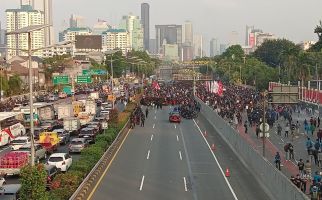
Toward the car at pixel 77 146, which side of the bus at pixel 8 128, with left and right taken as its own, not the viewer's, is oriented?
right

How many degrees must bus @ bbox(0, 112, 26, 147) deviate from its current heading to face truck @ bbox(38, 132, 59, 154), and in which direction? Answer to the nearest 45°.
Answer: approximately 135° to its right

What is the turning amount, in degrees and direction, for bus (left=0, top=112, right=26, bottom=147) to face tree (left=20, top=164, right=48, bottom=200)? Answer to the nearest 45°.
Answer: approximately 135° to its right

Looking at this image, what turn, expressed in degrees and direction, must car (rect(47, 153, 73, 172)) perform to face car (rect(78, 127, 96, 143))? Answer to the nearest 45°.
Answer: approximately 45° to its left

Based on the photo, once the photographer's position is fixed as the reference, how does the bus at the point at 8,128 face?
facing away from the viewer and to the right of the viewer

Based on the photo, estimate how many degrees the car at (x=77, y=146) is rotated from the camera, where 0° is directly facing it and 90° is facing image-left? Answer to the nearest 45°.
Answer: approximately 225°

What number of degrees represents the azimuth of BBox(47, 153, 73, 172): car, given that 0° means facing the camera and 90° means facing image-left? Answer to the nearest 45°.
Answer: approximately 225°

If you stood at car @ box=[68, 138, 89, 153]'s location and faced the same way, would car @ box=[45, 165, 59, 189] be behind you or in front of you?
behind

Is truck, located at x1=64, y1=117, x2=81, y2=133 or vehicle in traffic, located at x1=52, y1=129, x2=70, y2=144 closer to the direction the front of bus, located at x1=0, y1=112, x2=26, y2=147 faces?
the truck
